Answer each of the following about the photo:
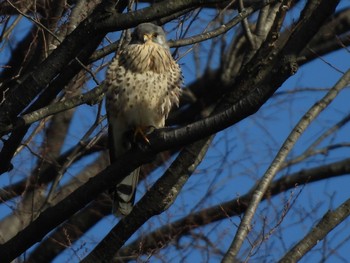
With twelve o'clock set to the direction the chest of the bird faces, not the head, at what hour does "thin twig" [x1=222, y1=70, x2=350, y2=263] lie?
The thin twig is roughly at 9 o'clock from the bird.

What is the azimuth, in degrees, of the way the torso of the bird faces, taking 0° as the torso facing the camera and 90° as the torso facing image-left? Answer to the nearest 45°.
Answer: approximately 0°
